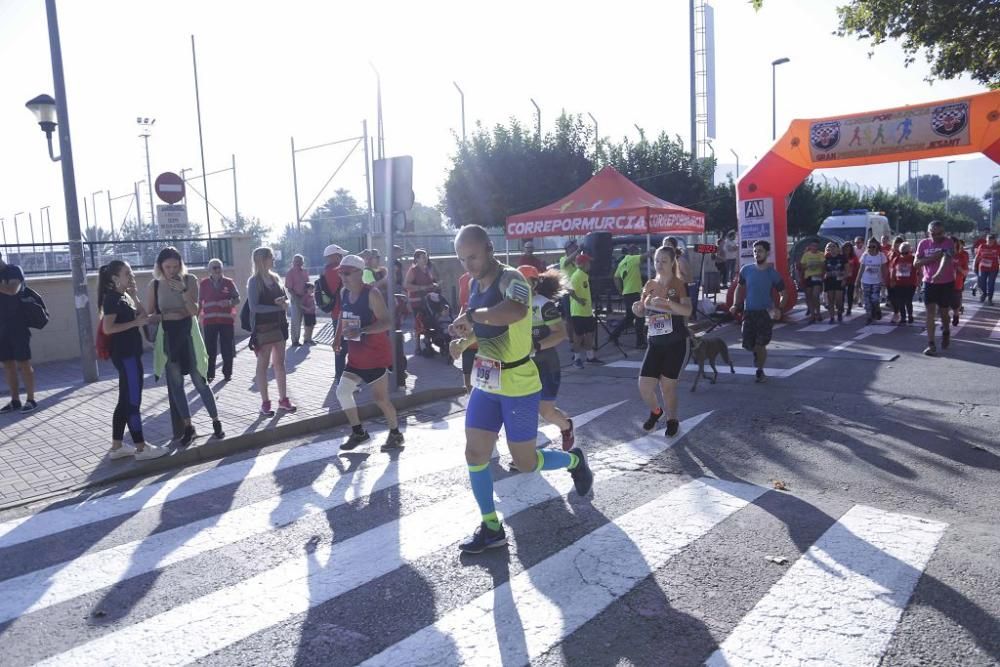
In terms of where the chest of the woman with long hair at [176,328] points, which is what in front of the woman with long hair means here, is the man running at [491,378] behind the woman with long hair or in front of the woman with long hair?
in front

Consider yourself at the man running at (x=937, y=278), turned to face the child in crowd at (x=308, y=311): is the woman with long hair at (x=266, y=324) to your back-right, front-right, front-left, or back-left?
front-left

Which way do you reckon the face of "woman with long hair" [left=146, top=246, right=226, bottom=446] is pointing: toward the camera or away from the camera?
toward the camera

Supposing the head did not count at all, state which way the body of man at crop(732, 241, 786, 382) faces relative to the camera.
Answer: toward the camera

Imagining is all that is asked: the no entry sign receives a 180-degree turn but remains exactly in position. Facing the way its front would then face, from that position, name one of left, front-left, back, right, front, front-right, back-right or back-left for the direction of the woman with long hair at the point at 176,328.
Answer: back

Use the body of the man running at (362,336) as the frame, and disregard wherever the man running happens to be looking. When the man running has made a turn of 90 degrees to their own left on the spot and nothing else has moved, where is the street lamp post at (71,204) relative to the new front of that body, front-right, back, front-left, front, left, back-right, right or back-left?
back

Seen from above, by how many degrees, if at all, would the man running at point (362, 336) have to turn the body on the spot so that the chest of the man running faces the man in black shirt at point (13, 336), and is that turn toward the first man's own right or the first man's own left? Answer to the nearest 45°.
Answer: approximately 90° to the first man's own right

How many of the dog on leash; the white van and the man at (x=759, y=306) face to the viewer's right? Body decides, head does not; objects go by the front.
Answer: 0

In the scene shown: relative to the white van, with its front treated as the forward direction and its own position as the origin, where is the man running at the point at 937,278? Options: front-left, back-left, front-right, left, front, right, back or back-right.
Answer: front-left

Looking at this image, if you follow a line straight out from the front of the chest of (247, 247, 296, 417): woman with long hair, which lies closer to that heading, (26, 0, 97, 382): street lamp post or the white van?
the white van

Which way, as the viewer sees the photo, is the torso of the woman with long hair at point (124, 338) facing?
to the viewer's right

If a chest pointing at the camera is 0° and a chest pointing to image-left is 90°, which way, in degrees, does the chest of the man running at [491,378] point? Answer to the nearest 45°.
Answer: approximately 45°
